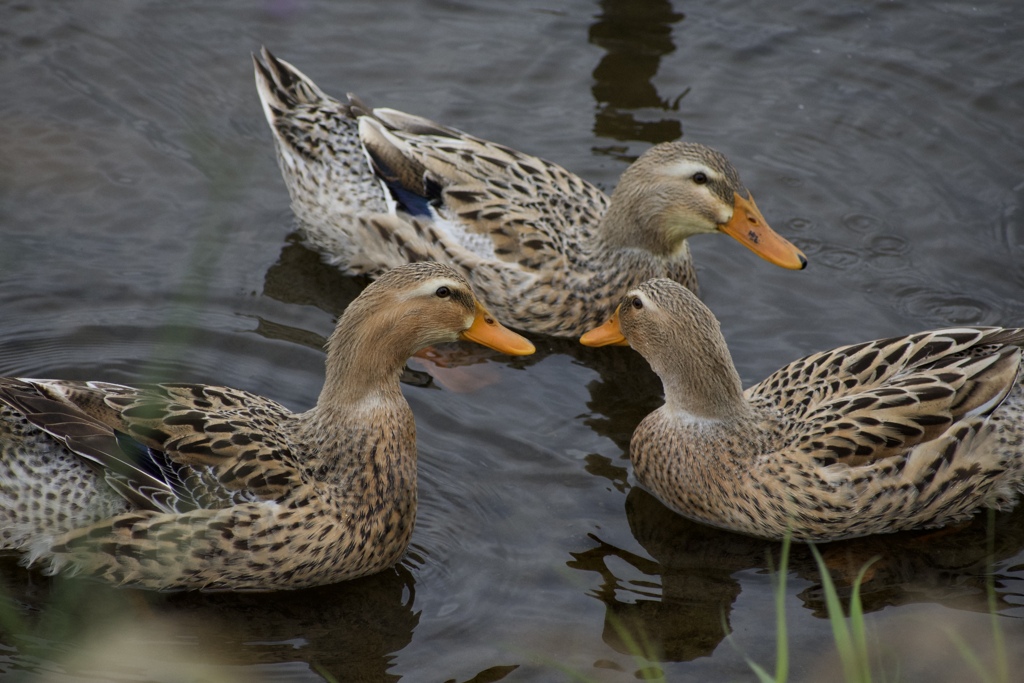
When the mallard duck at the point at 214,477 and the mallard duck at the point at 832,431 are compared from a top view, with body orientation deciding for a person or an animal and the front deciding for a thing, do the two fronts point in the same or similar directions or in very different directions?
very different directions

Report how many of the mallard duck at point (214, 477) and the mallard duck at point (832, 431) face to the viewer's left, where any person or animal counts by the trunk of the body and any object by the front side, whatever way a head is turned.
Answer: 1

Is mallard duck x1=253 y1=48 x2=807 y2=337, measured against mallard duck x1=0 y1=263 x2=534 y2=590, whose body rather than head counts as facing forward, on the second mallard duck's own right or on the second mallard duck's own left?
on the second mallard duck's own left

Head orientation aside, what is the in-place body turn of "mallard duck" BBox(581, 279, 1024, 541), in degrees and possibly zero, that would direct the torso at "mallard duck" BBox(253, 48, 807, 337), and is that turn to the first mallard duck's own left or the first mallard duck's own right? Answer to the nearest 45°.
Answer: approximately 45° to the first mallard duck's own right

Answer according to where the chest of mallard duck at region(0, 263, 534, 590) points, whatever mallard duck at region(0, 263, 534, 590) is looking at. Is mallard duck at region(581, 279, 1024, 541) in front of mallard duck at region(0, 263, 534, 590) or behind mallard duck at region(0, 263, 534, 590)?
in front

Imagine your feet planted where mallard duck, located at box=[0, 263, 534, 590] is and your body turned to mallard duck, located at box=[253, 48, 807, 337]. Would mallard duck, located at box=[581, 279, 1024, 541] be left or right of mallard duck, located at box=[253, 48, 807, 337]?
right

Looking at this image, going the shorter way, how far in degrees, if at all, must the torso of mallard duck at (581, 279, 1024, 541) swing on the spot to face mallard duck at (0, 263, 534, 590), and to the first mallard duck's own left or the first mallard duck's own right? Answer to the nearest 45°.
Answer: approximately 45° to the first mallard duck's own left

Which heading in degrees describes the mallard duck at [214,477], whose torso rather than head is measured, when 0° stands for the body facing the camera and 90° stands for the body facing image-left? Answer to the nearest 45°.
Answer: approximately 270°

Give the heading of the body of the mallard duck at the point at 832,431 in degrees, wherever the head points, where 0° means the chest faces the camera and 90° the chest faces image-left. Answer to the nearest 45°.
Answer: approximately 90°
